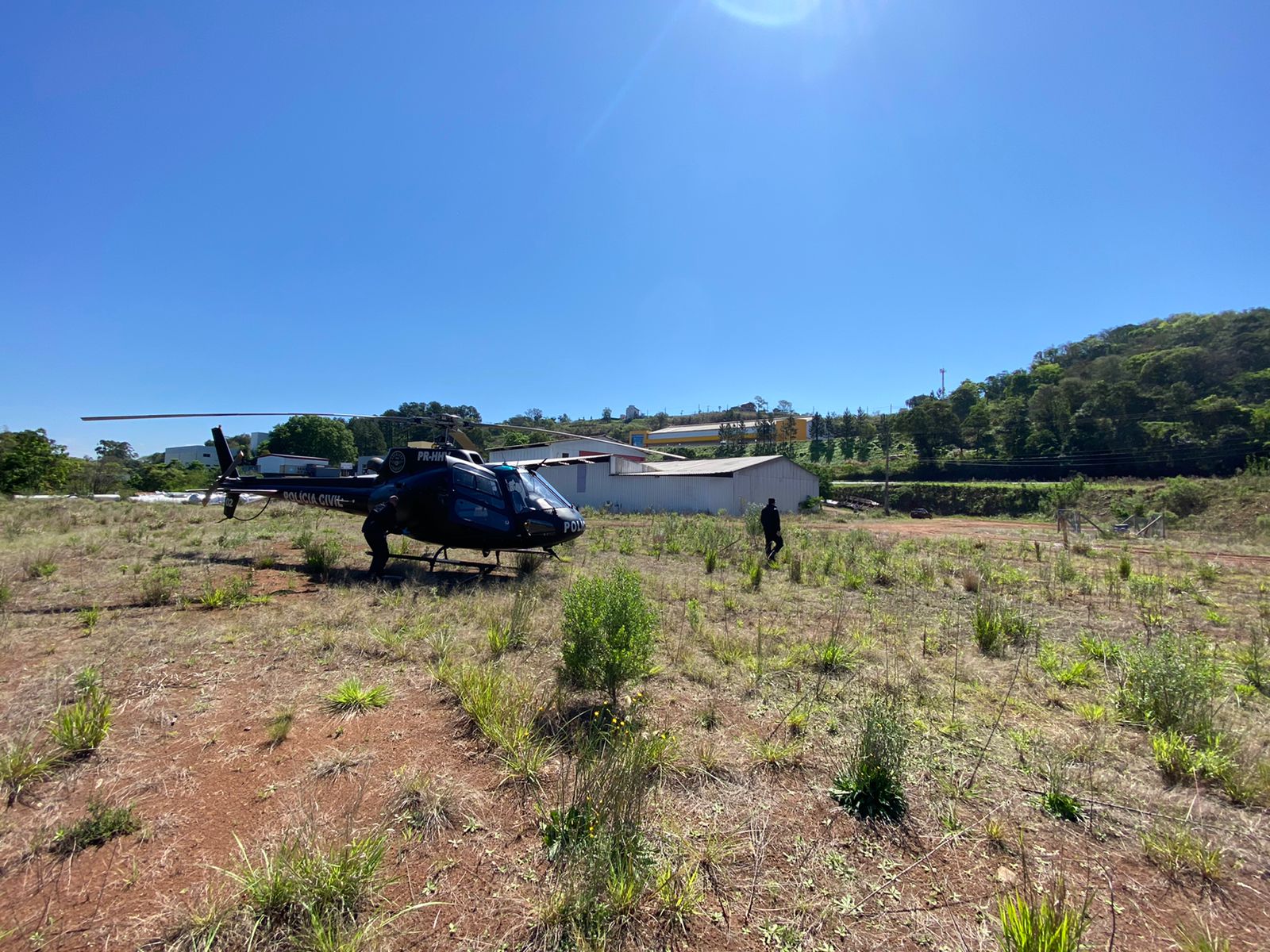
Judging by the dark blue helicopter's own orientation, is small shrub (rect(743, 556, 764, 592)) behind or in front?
in front

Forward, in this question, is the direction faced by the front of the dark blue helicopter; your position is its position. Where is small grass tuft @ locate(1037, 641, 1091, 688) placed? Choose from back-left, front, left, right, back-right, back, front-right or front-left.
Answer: front

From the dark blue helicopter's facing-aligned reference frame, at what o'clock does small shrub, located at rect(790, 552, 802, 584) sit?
The small shrub is roughly at 11 o'clock from the dark blue helicopter.

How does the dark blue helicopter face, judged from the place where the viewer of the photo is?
facing the viewer and to the right of the viewer

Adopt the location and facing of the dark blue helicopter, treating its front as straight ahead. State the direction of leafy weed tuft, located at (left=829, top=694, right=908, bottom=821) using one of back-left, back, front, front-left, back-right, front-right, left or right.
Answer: front-right

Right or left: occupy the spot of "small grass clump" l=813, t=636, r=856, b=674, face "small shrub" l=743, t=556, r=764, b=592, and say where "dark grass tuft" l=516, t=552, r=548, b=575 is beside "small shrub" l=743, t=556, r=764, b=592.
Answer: left

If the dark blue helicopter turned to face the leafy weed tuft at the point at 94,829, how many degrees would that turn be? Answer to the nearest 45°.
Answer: approximately 45° to its right

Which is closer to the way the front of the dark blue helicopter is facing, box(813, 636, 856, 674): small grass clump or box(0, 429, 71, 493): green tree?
the small grass clump

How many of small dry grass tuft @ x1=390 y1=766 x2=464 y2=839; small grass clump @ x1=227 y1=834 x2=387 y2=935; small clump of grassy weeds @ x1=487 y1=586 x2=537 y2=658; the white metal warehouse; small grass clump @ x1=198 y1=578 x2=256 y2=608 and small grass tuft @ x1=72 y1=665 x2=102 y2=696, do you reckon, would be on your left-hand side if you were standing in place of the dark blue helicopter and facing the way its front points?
1

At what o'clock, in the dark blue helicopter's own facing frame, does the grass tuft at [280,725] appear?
The grass tuft is roughly at 2 o'clock from the dark blue helicopter.

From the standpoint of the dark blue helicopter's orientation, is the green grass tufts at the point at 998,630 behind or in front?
in front

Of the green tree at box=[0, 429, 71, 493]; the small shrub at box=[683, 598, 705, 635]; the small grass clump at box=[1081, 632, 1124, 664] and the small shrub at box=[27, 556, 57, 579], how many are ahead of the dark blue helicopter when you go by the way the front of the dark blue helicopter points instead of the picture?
2

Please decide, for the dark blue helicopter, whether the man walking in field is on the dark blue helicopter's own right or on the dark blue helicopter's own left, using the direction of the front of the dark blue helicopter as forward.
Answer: on the dark blue helicopter's own left

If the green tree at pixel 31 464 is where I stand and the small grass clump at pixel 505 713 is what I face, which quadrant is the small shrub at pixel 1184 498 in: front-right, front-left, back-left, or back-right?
front-left

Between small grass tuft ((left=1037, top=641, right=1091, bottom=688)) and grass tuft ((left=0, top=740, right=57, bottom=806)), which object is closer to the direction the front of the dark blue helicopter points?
the small grass tuft

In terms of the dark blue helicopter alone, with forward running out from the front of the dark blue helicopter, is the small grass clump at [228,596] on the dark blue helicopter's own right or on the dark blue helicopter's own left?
on the dark blue helicopter's own right

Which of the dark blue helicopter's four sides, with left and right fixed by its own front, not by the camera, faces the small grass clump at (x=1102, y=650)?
front

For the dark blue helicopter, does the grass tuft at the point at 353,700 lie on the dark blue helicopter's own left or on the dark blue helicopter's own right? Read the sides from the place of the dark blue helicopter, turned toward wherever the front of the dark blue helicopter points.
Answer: on the dark blue helicopter's own right

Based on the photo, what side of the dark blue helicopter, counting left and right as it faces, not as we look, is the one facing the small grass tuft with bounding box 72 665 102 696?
right
